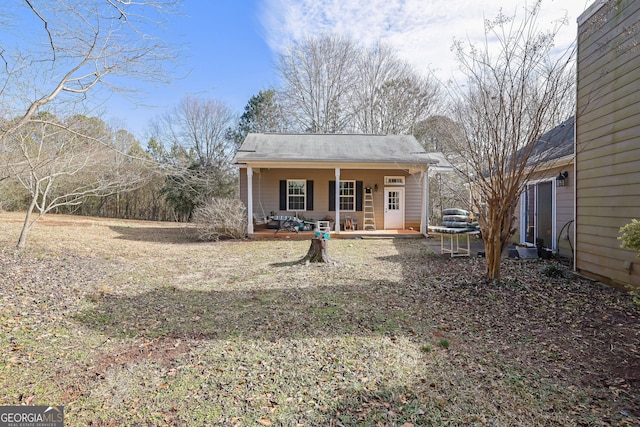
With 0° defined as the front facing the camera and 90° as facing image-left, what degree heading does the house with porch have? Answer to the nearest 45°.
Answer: approximately 0°

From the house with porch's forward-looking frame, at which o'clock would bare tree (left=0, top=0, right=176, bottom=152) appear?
The bare tree is roughly at 1 o'clock from the house with porch.

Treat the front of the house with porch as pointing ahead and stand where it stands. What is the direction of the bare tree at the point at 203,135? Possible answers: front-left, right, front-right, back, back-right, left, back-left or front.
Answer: back-right

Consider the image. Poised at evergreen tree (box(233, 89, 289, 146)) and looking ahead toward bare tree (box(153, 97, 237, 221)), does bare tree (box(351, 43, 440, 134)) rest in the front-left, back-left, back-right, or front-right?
back-left

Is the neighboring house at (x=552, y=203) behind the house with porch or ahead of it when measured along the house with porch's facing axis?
ahead

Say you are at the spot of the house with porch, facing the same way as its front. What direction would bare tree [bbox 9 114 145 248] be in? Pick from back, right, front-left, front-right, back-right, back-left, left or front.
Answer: front-right

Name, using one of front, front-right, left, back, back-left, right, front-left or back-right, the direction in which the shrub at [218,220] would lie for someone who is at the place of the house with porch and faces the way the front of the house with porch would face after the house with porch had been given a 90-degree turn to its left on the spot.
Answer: back-right

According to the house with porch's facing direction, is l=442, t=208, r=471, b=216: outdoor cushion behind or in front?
in front

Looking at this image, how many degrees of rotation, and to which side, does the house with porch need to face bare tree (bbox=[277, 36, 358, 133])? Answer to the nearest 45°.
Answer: approximately 180°

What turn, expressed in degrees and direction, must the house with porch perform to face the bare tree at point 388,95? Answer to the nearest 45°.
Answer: approximately 180°
